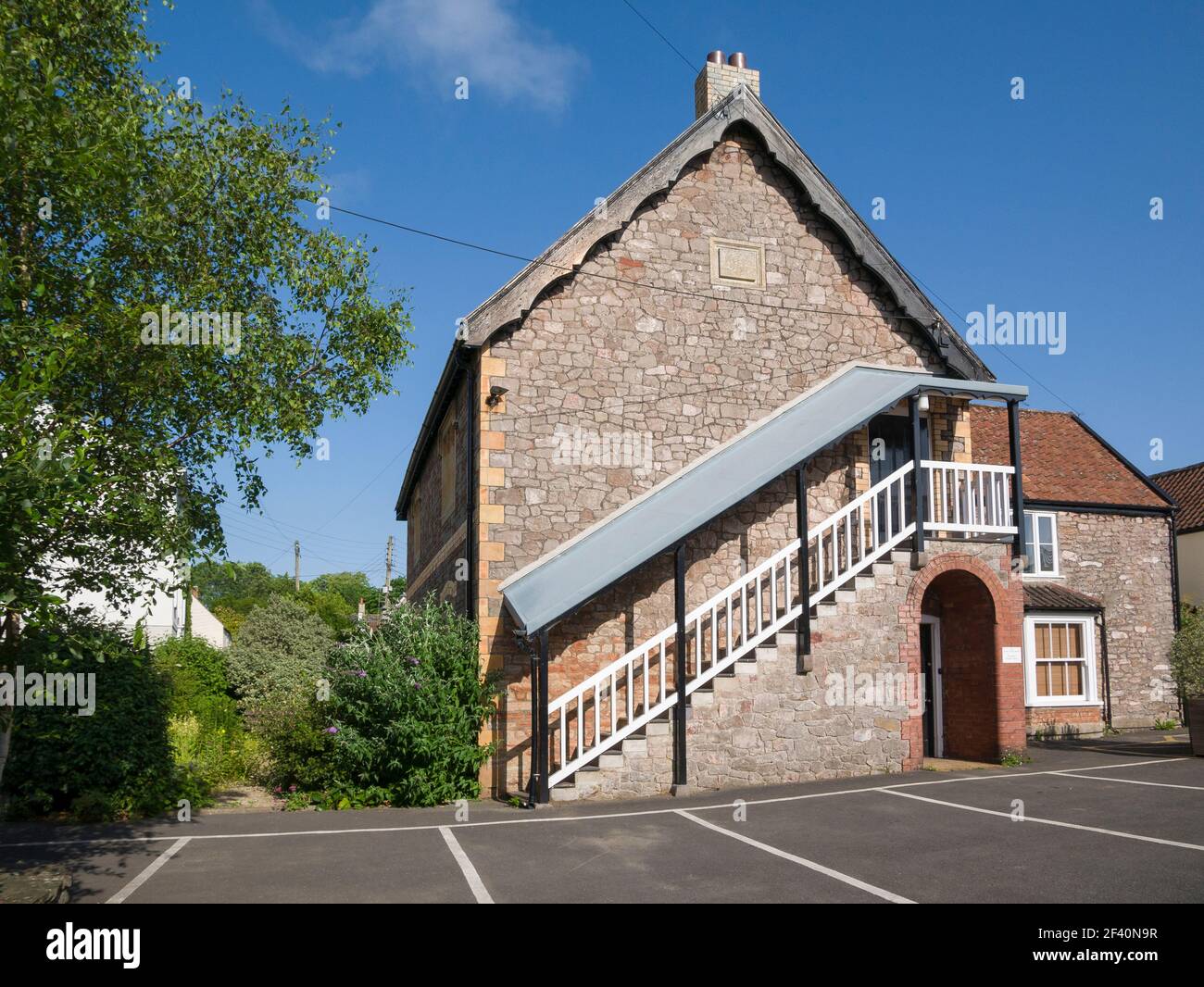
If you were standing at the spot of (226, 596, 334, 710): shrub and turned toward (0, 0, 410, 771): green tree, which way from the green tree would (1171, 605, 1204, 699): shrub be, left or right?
left

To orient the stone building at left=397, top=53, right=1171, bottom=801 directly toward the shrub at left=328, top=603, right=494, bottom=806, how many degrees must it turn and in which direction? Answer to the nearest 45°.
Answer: approximately 45° to its right

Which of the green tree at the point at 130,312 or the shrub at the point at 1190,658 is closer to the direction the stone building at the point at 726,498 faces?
the green tree

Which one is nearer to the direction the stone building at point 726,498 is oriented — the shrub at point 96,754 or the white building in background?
the shrub

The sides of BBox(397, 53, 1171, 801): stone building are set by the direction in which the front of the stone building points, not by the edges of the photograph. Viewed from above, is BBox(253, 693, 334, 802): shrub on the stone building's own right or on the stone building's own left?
on the stone building's own right

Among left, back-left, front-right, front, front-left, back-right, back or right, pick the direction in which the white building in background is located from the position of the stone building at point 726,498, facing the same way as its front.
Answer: back-right

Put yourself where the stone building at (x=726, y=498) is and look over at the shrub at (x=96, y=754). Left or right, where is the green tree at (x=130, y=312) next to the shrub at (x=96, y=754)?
left

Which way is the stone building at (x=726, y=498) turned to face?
toward the camera
